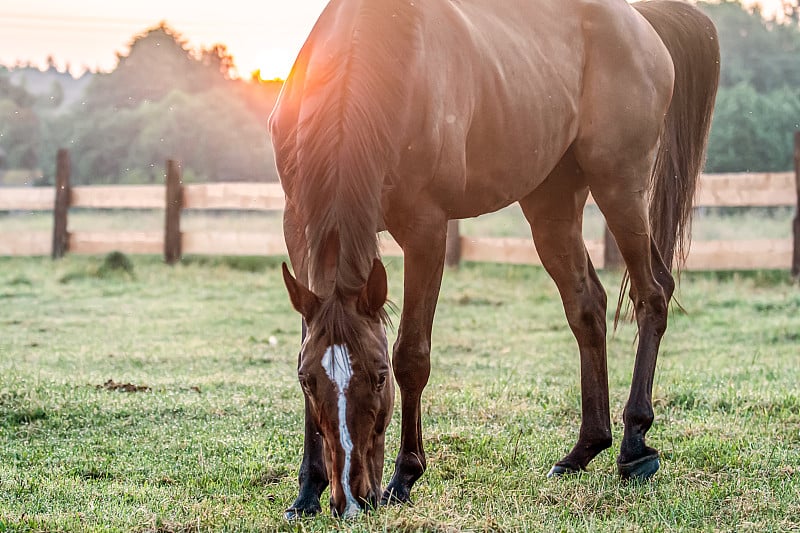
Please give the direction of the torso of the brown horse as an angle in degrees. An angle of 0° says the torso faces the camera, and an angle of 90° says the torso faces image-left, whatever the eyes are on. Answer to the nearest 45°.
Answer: approximately 45°

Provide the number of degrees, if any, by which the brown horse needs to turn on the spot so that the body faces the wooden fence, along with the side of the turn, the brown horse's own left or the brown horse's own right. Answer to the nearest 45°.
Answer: approximately 135° to the brown horse's own right
